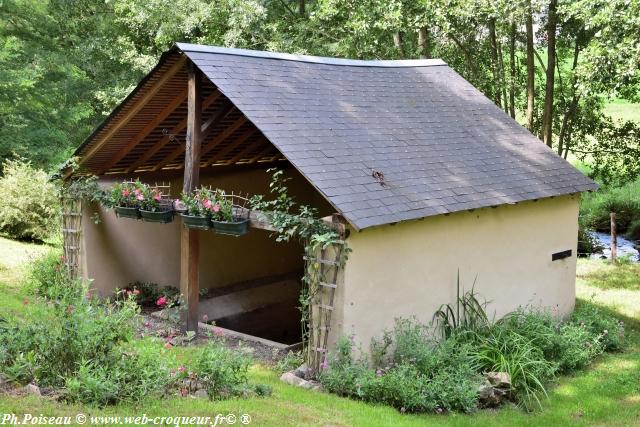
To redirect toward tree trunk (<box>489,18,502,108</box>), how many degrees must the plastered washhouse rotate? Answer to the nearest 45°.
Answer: approximately 180°

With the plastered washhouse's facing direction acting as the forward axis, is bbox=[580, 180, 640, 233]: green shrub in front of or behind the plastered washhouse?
behind

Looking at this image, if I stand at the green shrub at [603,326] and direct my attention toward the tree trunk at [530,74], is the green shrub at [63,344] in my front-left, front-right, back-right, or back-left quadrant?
back-left

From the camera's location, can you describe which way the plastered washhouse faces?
facing the viewer and to the left of the viewer

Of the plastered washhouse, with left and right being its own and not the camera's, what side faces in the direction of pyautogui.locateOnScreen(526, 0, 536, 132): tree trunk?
back

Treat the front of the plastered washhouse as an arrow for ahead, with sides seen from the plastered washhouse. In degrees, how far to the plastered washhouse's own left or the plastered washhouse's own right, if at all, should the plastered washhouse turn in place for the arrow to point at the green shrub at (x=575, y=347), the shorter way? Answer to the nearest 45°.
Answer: approximately 135° to the plastered washhouse's own left

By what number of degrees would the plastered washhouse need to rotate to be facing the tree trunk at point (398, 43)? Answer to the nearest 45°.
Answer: approximately 135° to its right

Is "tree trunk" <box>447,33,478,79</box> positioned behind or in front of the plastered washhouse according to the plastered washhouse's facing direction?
behind

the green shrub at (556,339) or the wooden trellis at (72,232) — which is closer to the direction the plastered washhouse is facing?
the wooden trellis

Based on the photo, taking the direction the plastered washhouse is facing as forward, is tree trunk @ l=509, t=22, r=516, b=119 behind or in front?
behind

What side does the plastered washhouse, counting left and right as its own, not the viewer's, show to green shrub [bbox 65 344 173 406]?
front

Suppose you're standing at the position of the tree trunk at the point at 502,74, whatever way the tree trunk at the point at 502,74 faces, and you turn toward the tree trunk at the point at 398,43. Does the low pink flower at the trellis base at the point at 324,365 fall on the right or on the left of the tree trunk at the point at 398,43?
left

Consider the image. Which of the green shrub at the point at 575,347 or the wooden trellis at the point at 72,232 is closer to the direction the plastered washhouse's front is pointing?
the wooden trellis

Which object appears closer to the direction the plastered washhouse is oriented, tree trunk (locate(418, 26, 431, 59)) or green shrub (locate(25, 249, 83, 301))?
the green shrub
